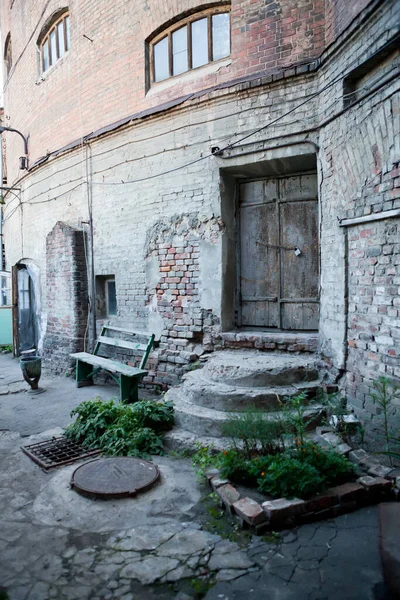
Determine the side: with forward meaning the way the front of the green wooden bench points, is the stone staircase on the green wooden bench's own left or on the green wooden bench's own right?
on the green wooden bench's own left

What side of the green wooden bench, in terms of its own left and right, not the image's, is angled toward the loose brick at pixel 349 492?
left

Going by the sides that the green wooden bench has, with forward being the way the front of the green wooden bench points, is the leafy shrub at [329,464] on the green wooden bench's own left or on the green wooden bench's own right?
on the green wooden bench's own left

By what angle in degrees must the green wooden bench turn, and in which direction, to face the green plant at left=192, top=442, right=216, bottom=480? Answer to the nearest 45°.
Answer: approximately 45° to its left

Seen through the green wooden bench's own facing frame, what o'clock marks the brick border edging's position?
The brick border edging is roughly at 10 o'clock from the green wooden bench.

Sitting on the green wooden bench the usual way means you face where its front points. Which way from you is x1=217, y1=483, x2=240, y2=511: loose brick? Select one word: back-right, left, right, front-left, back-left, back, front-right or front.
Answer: front-left

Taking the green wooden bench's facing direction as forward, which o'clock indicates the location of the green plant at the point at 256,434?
The green plant is roughly at 10 o'clock from the green wooden bench.

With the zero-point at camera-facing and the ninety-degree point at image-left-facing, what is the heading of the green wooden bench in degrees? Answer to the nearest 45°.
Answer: approximately 45°

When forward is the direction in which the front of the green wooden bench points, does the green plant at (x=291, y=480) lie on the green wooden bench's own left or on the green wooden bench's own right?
on the green wooden bench's own left

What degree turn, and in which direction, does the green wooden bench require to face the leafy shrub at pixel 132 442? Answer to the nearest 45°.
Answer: approximately 45° to its left

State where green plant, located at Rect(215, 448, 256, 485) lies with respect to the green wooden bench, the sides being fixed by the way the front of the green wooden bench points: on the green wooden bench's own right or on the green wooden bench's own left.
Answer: on the green wooden bench's own left
